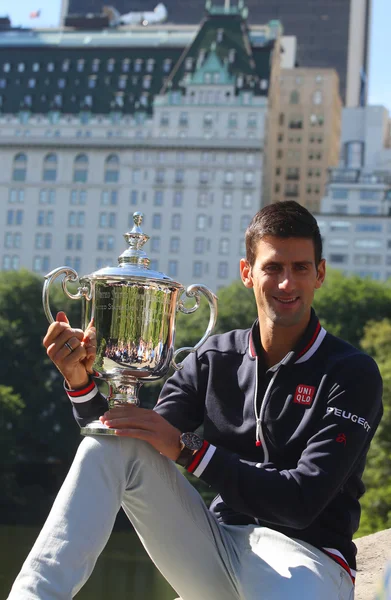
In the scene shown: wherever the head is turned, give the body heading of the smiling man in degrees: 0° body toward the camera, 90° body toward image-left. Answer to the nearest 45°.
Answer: approximately 45°

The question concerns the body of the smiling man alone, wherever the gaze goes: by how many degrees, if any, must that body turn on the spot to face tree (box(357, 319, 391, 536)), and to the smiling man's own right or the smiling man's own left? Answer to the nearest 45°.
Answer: approximately 135° to the smiling man's own right
